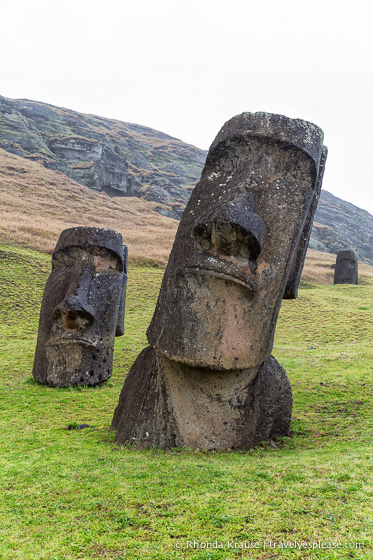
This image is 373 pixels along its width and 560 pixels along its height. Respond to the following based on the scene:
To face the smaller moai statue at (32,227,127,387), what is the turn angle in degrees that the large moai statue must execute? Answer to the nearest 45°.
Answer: approximately 135° to its right

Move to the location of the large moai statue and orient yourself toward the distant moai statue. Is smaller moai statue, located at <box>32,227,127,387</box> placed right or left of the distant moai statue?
left

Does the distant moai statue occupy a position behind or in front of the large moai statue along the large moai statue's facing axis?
behind

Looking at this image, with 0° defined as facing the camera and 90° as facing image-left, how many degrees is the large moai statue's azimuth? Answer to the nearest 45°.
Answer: approximately 0°
